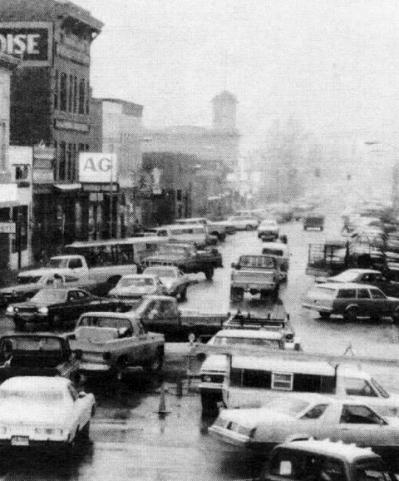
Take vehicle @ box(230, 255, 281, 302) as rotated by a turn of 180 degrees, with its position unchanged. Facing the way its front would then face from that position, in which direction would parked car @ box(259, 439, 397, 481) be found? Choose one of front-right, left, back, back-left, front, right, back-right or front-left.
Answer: front

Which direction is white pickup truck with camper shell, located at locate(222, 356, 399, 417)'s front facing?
to the viewer's right

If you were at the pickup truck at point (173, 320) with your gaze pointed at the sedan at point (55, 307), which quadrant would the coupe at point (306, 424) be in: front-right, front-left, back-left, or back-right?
back-left

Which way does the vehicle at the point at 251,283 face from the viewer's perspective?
away from the camera

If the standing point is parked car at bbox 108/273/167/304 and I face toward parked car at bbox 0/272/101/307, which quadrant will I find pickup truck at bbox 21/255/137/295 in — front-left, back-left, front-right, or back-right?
front-right

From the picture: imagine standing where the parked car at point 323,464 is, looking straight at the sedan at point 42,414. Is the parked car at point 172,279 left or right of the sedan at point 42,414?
right

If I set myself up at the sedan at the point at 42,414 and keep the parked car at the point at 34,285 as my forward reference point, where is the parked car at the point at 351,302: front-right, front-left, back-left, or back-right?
front-right

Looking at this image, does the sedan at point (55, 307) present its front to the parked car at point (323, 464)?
no

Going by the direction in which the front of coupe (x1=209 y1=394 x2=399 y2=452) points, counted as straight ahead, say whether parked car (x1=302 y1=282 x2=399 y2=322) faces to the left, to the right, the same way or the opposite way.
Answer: the same way

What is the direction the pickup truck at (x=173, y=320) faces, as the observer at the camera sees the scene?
facing to the left of the viewer
